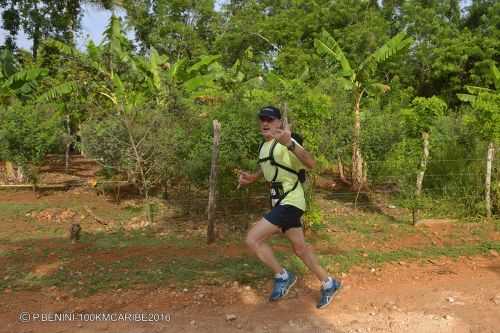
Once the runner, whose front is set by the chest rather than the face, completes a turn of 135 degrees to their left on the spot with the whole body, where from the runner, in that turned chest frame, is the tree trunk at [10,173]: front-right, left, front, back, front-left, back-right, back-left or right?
back-left

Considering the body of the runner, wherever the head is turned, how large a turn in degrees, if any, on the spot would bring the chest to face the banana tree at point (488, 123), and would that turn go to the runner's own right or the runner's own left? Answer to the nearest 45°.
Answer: approximately 180°

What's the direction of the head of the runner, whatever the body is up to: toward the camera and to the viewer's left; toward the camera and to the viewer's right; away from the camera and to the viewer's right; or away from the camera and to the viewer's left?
toward the camera and to the viewer's left

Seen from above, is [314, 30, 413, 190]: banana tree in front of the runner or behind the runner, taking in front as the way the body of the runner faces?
behind

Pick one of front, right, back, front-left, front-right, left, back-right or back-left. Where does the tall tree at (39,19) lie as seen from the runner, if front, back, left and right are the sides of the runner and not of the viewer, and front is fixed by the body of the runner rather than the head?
right

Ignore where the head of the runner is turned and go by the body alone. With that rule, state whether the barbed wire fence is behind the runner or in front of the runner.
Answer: behind

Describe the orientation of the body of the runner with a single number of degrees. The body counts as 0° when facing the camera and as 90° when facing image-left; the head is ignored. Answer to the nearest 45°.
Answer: approximately 45°
